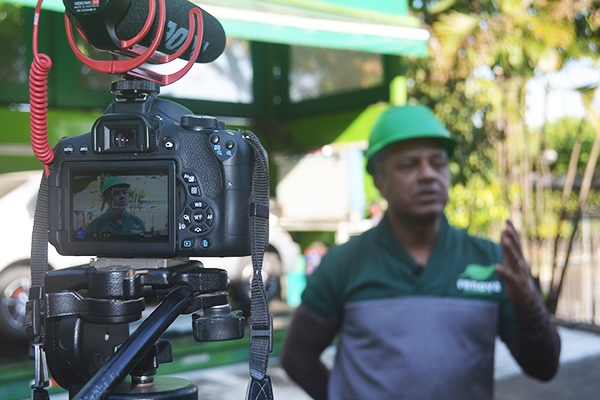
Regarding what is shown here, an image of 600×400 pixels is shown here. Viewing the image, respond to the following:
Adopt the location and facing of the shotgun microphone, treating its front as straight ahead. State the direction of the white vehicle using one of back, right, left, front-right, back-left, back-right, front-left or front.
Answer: front-left

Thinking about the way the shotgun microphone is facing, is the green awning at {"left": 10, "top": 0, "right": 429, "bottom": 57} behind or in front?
in front

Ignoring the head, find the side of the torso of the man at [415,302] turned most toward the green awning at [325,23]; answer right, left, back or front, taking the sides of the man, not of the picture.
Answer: back

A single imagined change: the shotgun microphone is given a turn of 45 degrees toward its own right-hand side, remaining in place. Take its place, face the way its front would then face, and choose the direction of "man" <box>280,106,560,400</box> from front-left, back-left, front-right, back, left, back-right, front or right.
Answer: front-left

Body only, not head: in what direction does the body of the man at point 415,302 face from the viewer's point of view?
toward the camera

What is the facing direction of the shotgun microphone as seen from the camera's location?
facing away from the viewer and to the right of the viewer

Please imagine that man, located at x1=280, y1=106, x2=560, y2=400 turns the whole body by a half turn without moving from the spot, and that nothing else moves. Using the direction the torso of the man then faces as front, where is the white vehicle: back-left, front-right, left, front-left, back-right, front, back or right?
front-left
